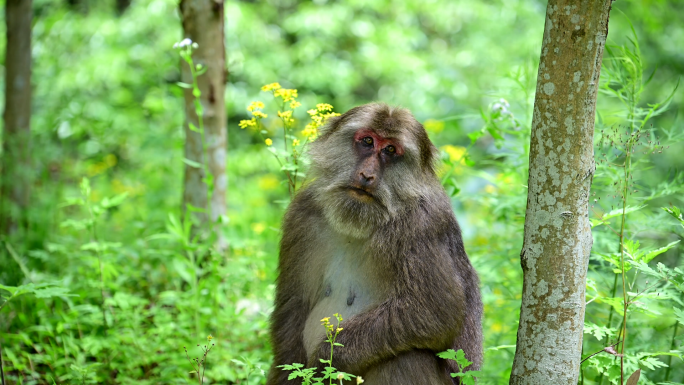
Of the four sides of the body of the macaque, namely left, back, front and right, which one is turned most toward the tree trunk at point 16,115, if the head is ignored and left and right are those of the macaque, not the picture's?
right

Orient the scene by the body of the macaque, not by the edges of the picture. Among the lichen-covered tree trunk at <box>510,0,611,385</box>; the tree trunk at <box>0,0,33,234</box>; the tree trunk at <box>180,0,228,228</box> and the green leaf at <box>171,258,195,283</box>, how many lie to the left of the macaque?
1

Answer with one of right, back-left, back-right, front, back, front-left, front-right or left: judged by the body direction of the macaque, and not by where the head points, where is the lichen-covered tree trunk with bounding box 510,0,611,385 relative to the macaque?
left

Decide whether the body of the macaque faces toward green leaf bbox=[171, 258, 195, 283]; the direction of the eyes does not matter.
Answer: no

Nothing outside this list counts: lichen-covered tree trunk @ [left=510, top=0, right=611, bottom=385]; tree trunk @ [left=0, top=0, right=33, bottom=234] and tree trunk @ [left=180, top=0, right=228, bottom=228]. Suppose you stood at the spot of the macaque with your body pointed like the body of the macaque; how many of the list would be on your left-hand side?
1

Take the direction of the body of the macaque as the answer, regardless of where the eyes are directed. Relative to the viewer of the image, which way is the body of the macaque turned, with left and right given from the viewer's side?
facing the viewer and to the left of the viewer

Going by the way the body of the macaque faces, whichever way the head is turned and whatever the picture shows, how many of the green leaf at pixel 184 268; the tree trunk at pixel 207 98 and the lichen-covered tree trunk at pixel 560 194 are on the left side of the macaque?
1

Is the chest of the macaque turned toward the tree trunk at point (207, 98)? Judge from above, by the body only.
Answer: no
